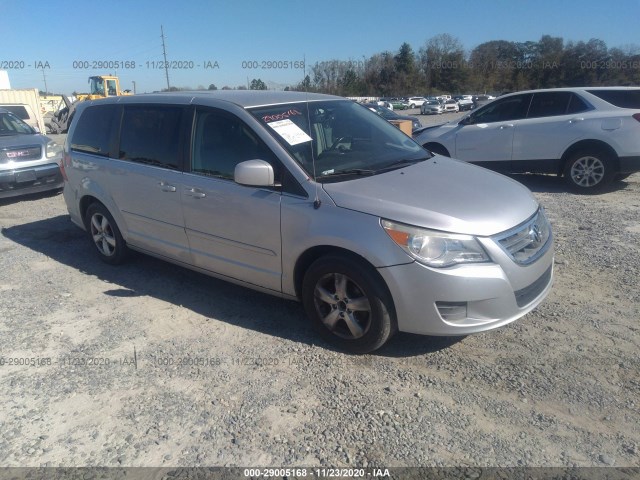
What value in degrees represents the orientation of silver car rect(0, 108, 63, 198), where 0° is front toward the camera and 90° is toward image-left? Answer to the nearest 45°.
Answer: approximately 315°

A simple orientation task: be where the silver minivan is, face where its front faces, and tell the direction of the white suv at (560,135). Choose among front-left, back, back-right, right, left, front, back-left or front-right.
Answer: left

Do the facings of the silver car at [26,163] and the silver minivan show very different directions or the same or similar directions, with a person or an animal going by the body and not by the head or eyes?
same or similar directions

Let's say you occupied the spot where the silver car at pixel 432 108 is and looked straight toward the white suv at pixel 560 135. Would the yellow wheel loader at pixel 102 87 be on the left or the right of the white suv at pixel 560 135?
right

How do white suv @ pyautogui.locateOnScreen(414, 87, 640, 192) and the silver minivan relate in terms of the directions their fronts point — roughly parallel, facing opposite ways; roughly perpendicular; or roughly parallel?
roughly parallel, facing opposite ways

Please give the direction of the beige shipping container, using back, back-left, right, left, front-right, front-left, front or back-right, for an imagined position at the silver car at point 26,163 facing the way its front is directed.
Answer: back-left

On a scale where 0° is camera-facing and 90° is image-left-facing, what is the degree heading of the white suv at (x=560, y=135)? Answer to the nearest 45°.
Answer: approximately 135°

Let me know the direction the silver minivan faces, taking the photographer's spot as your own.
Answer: facing the viewer and to the right of the viewer

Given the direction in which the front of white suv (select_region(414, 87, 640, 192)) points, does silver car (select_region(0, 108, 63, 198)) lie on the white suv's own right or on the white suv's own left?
on the white suv's own left

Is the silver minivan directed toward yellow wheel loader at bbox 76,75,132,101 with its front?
no

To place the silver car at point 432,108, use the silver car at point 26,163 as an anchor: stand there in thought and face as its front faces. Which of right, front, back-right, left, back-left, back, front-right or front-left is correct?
left

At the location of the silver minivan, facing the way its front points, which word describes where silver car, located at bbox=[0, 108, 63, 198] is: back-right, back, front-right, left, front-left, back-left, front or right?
back

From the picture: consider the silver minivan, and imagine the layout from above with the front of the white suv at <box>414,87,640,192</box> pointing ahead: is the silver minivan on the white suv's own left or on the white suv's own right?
on the white suv's own left

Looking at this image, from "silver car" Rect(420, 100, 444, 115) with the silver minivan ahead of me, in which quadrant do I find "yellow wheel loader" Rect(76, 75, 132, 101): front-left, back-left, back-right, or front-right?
front-right

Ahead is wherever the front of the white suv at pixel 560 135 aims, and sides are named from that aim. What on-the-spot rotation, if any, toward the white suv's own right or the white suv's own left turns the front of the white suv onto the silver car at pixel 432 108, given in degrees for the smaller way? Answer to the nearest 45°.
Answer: approximately 45° to the white suv's own right

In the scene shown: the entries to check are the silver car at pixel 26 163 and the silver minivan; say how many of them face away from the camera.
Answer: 0

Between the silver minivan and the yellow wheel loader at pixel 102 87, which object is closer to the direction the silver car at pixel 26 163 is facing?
the silver minivan
